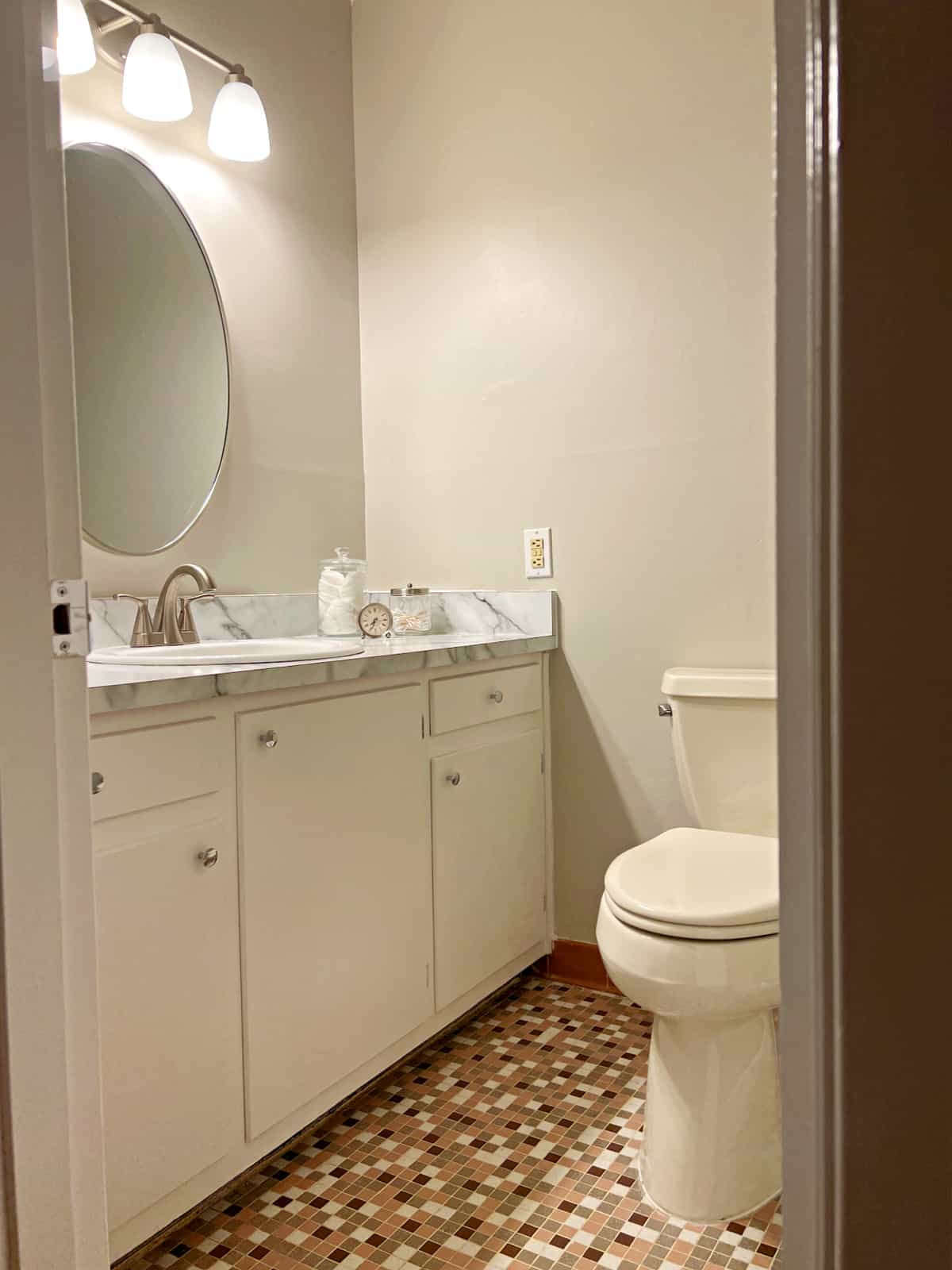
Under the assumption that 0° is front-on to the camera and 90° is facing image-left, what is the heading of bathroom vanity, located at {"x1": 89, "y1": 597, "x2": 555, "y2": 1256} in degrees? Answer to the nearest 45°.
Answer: approximately 315°

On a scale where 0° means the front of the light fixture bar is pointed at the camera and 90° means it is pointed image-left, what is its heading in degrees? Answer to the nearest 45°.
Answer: approximately 315°

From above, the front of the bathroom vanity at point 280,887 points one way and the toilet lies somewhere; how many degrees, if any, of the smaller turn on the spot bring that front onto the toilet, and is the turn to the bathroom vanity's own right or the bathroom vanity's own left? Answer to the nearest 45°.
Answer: approximately 45° to the bathroom vanity's own left

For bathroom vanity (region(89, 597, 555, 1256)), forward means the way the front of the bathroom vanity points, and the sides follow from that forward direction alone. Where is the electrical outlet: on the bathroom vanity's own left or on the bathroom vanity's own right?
on the bathroom vanity's own left
